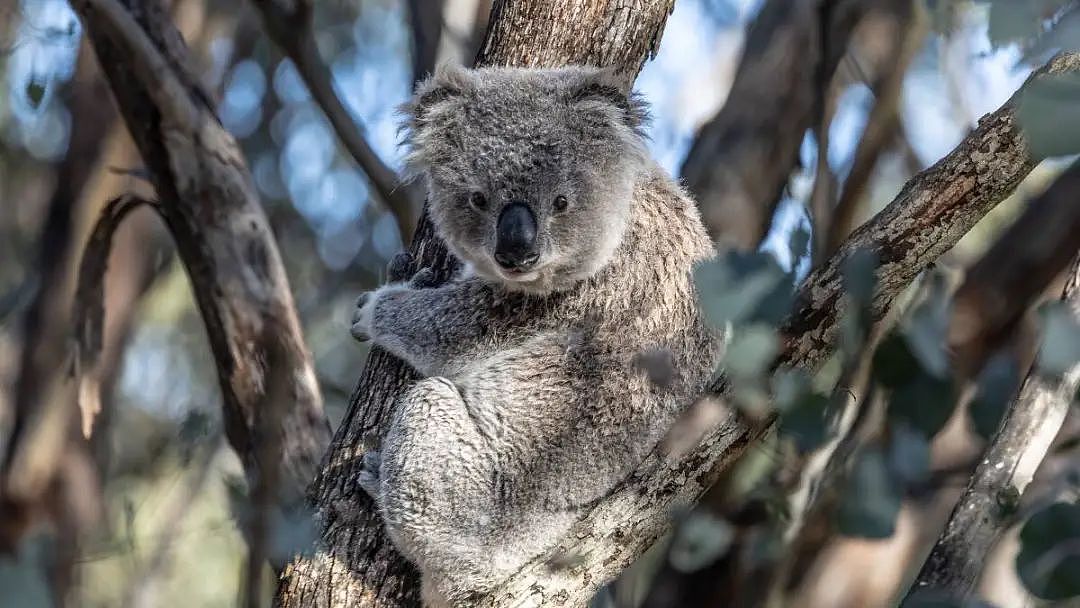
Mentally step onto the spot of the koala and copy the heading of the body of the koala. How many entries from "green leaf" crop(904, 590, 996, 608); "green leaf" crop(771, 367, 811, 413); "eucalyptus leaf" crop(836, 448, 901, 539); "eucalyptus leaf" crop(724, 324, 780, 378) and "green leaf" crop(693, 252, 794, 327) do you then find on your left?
5

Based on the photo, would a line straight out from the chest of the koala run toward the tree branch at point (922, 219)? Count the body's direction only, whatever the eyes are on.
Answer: no

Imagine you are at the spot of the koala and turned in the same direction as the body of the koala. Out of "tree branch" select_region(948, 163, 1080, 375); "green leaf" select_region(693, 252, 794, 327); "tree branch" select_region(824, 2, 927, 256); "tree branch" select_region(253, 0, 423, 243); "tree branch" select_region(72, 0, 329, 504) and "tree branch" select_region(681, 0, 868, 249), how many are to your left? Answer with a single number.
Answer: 1

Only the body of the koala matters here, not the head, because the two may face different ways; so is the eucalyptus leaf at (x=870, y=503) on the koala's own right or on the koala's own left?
on the koala's own left

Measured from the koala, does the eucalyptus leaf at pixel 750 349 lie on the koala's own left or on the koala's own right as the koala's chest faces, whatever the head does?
on the koala's own left

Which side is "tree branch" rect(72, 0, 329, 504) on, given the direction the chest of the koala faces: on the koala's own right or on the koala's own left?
on the koala's own right

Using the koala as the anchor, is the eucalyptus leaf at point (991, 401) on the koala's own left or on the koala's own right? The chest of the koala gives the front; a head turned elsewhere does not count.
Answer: on the koala's own left

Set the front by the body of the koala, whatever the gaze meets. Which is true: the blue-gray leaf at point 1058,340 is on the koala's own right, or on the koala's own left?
on the koala's own left

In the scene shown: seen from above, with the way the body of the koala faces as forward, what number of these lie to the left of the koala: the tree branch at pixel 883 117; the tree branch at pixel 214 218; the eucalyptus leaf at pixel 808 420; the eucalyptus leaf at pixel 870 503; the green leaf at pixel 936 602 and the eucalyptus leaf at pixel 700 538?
4

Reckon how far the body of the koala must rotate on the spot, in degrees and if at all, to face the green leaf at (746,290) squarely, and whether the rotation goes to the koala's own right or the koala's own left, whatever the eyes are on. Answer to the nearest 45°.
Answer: approximately 90° to the koala's own left

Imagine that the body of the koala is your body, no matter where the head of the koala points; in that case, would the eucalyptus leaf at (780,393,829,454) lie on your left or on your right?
on your left

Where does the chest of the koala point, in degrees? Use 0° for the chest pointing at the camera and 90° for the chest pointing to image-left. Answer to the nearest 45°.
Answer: approximately 90°

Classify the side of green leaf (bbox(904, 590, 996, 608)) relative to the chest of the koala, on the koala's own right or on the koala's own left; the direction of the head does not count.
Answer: on the koala's own left

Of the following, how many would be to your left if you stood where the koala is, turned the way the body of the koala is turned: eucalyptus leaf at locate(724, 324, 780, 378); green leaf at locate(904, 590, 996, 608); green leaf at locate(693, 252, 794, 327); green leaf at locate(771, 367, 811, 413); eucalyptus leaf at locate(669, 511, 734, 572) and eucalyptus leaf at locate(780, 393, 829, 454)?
6

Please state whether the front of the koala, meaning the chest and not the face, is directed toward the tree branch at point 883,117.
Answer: no

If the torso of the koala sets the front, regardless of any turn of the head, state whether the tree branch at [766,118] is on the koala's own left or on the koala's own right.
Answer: on the koala's own right

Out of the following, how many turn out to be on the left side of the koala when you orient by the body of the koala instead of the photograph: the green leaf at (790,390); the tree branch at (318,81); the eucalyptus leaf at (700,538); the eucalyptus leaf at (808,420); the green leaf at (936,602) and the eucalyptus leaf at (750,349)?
5

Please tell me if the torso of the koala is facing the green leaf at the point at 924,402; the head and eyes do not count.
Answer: no
